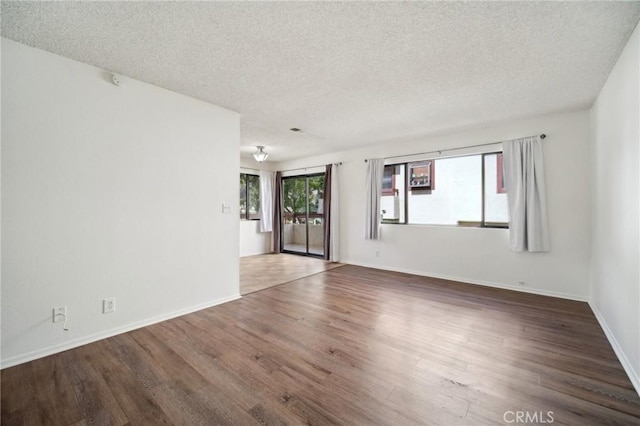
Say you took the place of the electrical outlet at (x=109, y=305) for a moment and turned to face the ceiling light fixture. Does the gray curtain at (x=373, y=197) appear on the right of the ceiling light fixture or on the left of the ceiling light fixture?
right

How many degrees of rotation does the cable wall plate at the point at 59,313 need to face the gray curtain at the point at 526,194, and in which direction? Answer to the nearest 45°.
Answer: approximately 45° to its left

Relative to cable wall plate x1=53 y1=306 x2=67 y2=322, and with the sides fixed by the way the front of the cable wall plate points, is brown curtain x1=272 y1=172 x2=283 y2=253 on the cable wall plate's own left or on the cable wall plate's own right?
on the cable wall plate's own left

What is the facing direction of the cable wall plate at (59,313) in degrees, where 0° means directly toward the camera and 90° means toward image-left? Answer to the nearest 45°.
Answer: approximately 0°

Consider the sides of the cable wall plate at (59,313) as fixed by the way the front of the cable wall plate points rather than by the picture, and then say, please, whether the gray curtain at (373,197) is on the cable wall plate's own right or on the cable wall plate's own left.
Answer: on the cable wall plate's own left

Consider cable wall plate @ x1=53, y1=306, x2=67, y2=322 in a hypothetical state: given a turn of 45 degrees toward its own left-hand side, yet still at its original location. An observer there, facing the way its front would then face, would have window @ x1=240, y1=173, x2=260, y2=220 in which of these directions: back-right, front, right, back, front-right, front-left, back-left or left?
left

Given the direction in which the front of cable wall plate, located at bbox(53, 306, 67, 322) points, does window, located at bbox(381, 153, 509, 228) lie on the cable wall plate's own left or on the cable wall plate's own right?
on the cable wall plate's own left

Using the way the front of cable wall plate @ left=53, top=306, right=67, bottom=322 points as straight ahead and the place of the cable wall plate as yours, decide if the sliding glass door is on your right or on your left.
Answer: on your left
